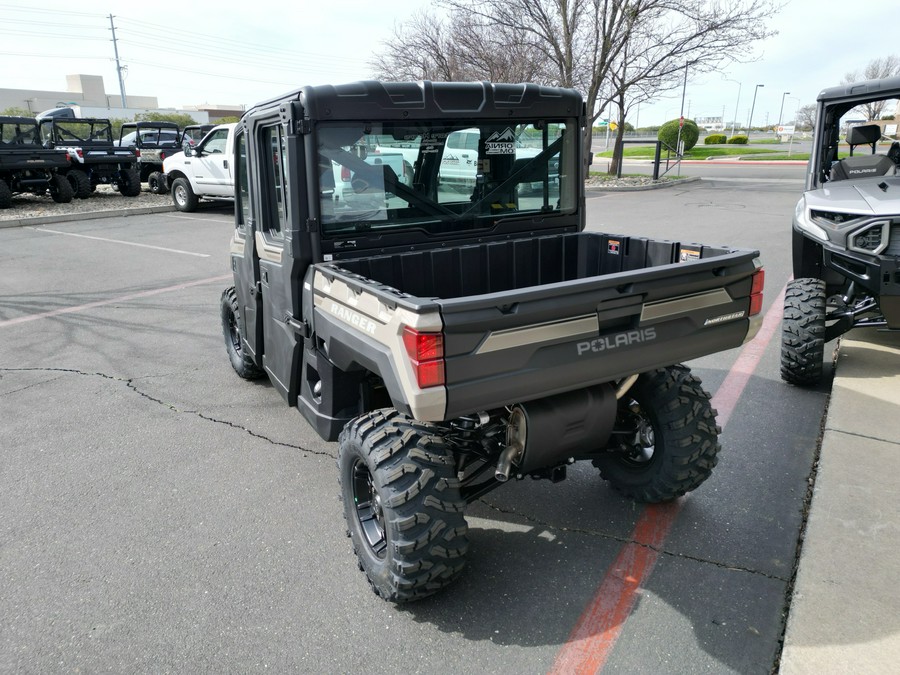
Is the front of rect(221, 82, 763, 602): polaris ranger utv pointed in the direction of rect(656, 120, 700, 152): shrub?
no

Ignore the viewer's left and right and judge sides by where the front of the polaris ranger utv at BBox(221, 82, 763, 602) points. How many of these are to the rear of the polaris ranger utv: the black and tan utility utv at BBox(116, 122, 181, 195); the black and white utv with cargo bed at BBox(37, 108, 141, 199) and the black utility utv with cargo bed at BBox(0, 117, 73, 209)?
0

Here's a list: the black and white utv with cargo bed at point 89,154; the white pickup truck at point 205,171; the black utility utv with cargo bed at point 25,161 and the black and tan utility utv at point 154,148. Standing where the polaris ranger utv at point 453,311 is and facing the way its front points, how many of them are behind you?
0

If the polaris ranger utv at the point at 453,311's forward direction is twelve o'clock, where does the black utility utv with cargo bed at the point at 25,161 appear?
The black utility utv with cargo bed is roughly at 12 o'clock from the polaris ranger utv.

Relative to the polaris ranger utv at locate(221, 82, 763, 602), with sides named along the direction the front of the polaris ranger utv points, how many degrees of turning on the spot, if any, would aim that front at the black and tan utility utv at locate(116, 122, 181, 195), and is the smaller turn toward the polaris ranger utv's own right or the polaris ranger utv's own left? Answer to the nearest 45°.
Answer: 0° — it already faces it

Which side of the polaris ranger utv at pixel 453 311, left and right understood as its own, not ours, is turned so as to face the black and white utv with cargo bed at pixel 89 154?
front

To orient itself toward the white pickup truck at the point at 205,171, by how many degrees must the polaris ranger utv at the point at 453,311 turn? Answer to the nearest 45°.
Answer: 0° — it already faces it

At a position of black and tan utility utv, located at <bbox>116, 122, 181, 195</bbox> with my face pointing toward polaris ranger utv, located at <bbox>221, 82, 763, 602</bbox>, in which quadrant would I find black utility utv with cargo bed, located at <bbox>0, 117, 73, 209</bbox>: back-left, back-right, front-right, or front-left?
front-right

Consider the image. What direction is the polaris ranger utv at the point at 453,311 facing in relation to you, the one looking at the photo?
facing away from the viewer and to the left of the viewer
